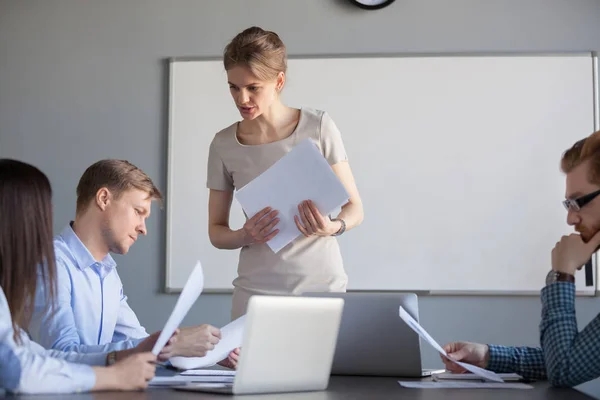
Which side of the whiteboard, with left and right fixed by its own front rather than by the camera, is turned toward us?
front

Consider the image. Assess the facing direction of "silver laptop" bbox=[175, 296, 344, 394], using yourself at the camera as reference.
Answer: facing away from the viewer and to the left of the viewer

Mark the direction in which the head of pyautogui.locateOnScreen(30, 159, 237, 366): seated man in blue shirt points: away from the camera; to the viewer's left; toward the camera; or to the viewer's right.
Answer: to the viewer's right

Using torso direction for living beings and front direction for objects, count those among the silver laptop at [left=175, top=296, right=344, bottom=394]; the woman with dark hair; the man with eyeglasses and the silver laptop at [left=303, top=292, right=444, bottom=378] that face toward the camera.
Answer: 0

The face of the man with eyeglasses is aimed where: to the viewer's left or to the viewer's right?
to the viewer's left

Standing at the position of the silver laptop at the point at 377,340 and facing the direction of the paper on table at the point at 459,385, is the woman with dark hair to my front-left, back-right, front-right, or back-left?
back-right

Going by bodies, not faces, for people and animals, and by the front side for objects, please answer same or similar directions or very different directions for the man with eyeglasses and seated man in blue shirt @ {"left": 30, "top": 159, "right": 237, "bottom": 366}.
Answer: very different directions

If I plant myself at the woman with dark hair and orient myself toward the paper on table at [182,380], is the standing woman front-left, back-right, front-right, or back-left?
front-left

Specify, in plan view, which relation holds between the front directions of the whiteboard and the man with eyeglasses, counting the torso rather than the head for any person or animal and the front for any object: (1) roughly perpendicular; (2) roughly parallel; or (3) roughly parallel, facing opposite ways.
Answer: roughly perpendicular

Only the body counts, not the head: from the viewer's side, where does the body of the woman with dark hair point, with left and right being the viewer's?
facing to the right of the viewer

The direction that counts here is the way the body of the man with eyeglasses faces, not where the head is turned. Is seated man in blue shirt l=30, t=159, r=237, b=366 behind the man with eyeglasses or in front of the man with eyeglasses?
in front

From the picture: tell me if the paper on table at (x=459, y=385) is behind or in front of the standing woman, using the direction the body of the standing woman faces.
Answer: in front

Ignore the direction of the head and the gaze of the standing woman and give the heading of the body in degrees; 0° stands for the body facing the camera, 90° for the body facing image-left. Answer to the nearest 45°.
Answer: approximately 0°

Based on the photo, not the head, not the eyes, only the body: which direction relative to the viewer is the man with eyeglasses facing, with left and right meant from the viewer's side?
facing to the left of the viewer

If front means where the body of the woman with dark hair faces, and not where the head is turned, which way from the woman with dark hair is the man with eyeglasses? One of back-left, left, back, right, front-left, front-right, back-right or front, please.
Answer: front
